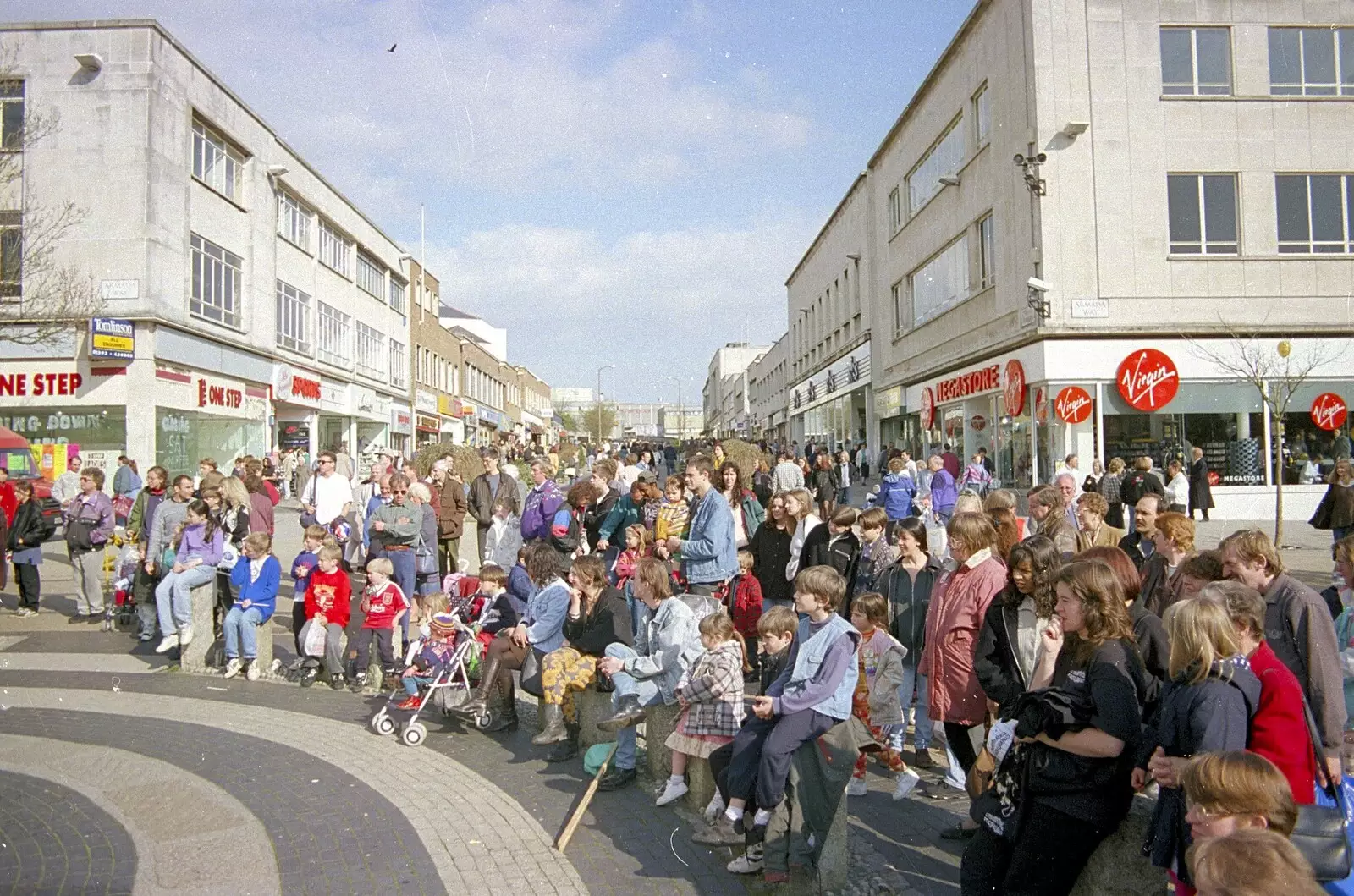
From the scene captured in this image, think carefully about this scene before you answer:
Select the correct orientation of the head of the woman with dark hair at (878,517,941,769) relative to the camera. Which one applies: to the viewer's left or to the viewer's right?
to the viewer's left

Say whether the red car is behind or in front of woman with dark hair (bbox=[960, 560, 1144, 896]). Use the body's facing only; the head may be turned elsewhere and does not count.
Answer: in front

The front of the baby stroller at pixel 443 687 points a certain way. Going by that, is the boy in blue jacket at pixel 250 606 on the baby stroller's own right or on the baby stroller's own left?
on the baby stroller's own right

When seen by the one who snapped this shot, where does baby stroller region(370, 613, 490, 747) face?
facing the viewer and to the left of the viewer

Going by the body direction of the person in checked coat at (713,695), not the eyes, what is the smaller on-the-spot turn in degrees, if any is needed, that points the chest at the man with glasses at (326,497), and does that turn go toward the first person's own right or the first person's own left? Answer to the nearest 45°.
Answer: approximately 45° to the first person's own right

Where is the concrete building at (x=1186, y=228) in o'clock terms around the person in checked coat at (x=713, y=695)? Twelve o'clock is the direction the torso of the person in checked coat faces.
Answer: The concrete building is roughly at 4 o'clock from the person in checked coat.

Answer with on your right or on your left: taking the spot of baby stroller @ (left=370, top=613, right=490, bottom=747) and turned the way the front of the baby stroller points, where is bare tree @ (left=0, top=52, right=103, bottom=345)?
on your right

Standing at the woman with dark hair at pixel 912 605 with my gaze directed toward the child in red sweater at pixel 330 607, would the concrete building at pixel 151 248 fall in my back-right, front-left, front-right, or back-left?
front-right

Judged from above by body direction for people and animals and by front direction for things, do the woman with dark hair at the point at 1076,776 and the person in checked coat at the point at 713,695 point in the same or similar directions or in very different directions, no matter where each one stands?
same or similar directions

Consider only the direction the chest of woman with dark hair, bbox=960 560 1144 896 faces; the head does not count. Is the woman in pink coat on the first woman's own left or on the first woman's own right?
on the first woman's own right

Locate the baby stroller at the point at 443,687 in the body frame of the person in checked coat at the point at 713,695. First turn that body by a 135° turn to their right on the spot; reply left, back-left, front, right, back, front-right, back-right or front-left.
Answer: left

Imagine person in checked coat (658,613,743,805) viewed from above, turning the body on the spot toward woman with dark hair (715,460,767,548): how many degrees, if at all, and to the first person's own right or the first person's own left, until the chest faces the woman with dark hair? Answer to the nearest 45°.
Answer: approximately 90° to the first person's own right

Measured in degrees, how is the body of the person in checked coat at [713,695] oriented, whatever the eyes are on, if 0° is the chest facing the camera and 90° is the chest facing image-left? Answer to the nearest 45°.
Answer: approximately 90°
